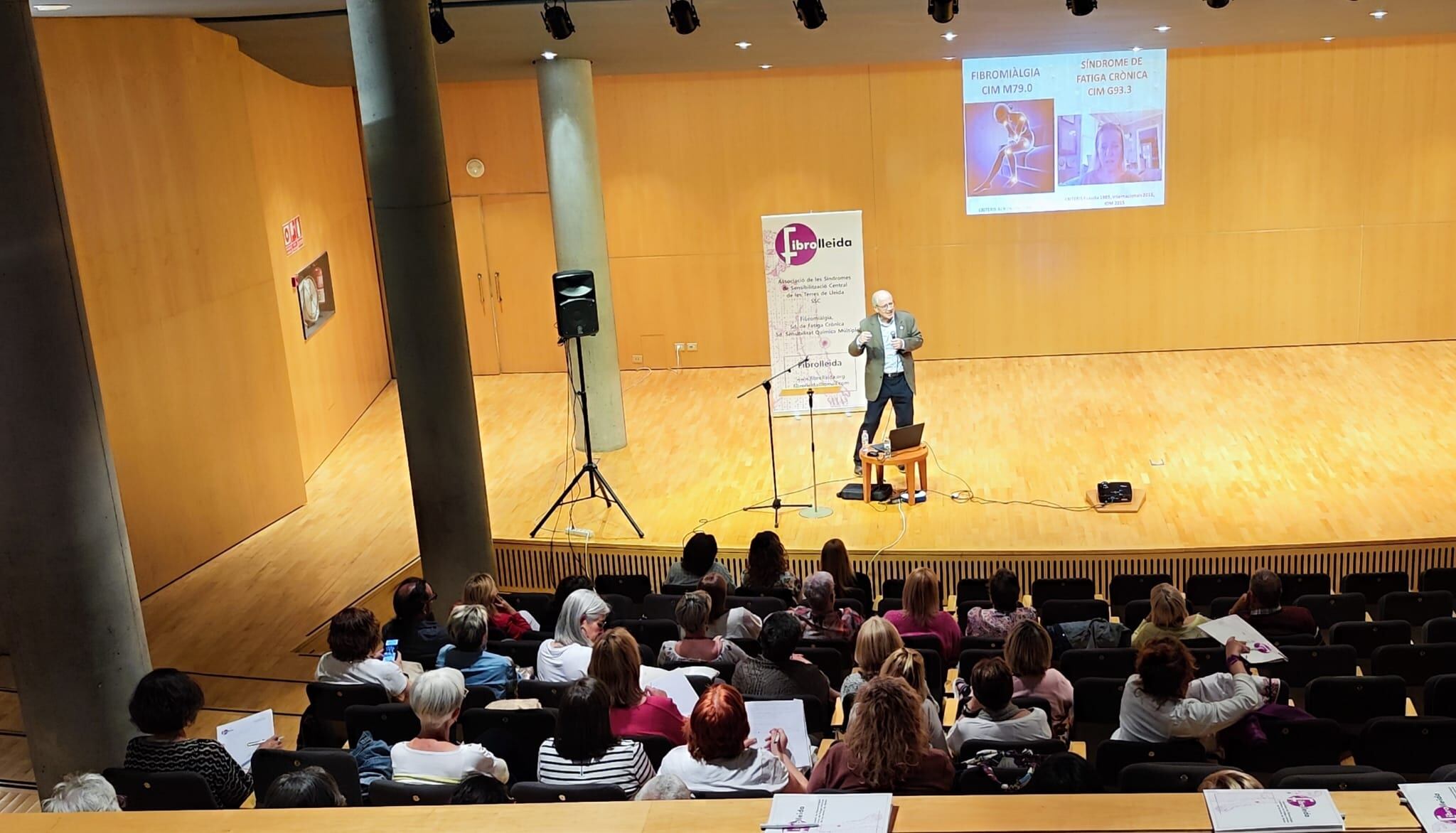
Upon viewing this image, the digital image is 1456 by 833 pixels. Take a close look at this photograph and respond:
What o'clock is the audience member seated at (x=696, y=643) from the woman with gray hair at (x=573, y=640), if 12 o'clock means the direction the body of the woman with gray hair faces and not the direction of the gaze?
The audience member seated is roughly at 2 o'clock from the woman with gray hair.

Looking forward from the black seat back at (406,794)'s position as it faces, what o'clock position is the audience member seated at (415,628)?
The audience member seated is roughly at 12 o'clock from the black seat back.

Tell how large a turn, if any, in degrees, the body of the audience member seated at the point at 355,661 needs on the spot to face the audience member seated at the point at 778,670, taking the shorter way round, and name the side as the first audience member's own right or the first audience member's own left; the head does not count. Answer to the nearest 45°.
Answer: approximately 90° to the first audience member's own right

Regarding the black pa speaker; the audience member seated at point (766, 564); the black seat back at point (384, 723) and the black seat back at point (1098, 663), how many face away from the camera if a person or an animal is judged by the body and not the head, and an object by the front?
3

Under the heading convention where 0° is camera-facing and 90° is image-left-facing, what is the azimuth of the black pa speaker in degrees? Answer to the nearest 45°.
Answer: approximately 0°

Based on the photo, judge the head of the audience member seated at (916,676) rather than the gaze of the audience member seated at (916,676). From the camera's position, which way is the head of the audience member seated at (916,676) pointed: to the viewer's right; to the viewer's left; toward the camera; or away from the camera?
away from the camera

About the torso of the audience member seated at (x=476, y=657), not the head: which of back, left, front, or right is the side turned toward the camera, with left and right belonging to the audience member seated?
back

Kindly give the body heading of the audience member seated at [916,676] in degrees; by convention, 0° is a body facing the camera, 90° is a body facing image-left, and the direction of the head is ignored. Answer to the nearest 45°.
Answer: approximately 180°

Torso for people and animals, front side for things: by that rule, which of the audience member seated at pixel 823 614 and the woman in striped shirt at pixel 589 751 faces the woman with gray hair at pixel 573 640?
the woman in striped shirt

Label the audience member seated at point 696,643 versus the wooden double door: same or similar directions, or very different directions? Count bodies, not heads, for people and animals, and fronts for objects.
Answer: very different directions

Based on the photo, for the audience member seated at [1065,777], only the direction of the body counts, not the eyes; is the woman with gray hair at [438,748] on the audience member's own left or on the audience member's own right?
on the audience member's own left

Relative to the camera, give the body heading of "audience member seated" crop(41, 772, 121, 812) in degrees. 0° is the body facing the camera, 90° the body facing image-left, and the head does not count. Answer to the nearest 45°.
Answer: approximately 180°

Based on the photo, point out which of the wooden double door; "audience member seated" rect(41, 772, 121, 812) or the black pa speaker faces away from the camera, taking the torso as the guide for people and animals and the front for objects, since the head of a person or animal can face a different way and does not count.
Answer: the audience member seated

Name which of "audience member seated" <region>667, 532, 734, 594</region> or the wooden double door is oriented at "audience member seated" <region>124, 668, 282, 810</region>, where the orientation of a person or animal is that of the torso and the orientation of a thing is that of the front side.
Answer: the wooden double door

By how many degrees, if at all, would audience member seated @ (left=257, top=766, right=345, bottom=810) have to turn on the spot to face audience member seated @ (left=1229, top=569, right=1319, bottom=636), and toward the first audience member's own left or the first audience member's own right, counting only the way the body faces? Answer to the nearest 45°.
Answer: approximately 90° to the first audience member's own right

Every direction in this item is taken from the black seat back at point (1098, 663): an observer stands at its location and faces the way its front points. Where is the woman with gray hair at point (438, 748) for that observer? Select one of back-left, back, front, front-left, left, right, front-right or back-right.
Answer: back-left

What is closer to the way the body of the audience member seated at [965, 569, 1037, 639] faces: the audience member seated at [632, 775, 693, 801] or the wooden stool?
the wooden stool

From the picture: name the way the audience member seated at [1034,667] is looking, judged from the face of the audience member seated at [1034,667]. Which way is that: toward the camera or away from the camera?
away from the camera
